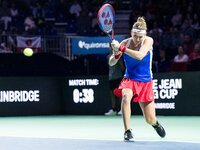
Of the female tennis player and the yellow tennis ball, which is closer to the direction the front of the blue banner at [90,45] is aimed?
the female tennis player

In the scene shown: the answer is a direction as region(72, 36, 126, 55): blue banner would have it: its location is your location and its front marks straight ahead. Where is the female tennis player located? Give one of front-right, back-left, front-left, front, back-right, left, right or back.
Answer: front

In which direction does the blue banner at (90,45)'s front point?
toward the camera

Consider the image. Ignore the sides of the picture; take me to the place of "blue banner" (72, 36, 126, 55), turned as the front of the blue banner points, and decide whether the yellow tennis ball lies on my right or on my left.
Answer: on my right

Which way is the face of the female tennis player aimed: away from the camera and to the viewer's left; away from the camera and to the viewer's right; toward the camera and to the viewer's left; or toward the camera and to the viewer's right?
toward the camera and to the viewer's left
